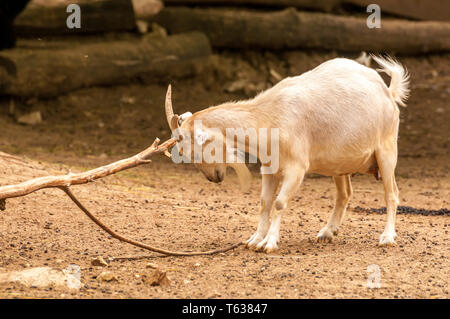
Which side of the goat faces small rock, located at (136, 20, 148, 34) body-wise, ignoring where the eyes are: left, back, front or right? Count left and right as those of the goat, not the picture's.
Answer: right

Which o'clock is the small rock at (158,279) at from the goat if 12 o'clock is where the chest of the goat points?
The small rock is roughly at 10 o'clock from the goat.

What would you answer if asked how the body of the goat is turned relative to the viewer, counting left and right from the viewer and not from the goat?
facing to the left of the viewer

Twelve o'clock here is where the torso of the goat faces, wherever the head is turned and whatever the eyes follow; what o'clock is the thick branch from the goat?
The thick branch is roughly at 11 o'clock from the goat.

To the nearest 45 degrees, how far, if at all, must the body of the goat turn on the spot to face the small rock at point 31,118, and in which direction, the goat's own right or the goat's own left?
approximately 45° to the goat's own right
